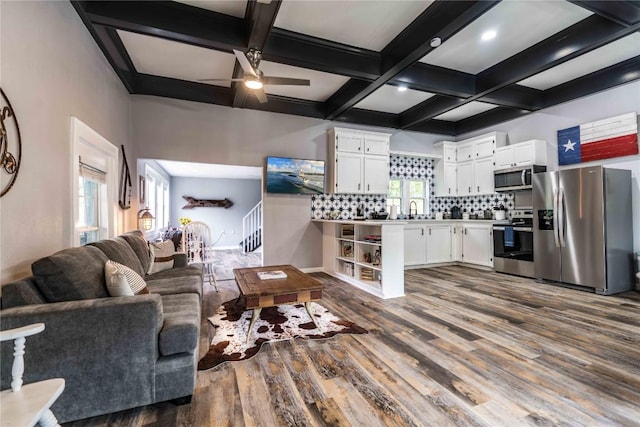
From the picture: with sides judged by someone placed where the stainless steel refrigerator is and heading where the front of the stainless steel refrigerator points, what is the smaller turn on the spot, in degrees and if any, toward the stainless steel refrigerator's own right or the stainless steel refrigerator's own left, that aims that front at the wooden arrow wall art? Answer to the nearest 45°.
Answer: approximately 45° to the stainless steel refrigerator's own right

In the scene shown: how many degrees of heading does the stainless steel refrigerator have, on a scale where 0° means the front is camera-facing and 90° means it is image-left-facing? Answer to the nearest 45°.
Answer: approximately 45°

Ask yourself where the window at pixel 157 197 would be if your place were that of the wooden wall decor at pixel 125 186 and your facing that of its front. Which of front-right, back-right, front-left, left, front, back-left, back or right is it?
left

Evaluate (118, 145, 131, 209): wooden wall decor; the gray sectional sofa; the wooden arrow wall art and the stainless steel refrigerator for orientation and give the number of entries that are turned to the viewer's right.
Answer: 2

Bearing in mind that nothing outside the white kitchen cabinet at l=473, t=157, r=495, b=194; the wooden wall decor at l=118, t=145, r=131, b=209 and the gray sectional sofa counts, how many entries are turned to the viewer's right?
2

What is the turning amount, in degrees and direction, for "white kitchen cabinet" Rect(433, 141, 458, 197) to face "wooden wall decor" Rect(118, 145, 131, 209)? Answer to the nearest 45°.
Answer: approximately 90° to its right

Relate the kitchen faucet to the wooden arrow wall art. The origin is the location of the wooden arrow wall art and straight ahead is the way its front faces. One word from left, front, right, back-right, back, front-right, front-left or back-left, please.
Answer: front-left

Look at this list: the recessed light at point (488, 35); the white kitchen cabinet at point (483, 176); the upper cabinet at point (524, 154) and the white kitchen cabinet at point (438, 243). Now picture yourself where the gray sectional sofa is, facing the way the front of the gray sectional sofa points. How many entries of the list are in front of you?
4

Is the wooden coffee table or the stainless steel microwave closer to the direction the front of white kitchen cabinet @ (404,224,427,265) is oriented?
the wooden coffee table

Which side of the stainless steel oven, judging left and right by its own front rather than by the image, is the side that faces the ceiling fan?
front

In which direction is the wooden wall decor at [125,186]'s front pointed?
to the viewer's right

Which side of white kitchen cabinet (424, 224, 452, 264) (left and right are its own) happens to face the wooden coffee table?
front

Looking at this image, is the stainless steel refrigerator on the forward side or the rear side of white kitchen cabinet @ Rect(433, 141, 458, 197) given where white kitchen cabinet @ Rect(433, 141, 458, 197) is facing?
on the forward side

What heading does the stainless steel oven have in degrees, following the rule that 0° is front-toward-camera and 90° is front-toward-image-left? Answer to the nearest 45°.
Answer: approximately 45°

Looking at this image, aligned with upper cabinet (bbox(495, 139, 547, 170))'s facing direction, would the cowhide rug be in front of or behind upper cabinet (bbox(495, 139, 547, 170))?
in front

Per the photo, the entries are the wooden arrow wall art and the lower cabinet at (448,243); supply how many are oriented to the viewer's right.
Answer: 0
